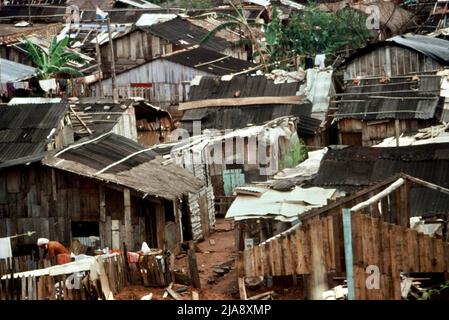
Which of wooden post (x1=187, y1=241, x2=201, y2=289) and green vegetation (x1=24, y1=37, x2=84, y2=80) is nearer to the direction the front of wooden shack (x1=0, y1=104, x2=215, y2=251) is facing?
the wooden post

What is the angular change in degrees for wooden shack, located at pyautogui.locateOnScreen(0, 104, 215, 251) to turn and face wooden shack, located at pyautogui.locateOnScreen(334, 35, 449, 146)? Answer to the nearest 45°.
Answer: approximately 135° to its left

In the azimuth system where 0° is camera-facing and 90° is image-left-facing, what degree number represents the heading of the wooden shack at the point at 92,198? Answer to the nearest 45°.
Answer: approximately 0°

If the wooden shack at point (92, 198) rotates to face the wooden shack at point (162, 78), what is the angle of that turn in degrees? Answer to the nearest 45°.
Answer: approximately 180°

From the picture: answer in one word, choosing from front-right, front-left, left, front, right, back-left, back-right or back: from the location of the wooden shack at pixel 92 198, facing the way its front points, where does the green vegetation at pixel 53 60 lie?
back

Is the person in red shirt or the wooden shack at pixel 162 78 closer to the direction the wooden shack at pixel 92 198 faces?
the person in red shirt

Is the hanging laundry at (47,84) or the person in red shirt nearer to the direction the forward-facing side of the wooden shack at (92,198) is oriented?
the person in red shirt

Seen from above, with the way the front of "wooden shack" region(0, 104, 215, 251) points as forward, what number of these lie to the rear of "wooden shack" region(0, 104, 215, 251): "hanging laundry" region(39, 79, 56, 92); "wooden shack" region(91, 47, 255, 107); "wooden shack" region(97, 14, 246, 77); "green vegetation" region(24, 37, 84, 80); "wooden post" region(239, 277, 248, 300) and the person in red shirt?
4

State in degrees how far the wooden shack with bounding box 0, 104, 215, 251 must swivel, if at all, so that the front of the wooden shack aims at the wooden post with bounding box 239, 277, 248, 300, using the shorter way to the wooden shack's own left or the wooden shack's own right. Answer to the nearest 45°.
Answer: approximately 45° to the wooden shack's own left

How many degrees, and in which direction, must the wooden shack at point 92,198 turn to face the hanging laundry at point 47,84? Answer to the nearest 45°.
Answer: approximately 180°

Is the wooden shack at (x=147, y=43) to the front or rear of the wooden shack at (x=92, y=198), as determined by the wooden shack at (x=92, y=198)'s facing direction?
to the rear

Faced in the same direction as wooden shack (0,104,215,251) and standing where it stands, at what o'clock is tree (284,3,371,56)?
The tree is roughly at 7 o'clock from the wooden shack.
